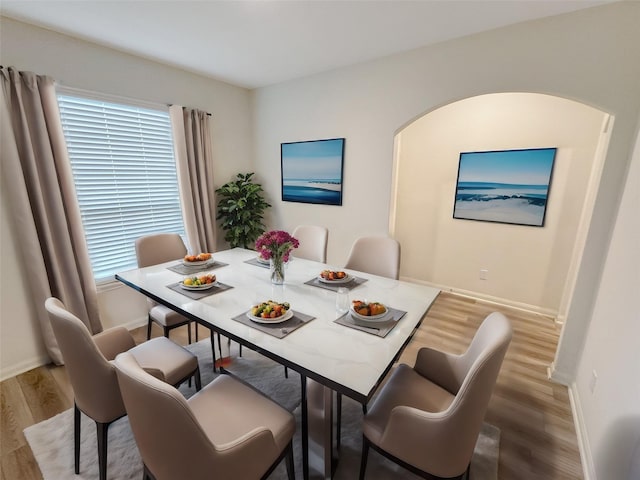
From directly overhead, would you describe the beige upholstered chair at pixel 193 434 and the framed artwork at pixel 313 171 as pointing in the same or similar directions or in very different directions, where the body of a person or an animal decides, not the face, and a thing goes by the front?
very different directions

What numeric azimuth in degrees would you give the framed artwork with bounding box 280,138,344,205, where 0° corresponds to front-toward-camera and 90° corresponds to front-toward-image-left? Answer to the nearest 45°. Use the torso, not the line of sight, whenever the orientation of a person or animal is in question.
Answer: approximately 45°

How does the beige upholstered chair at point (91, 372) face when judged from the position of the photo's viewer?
facing away from the viewer and to the right of the viewer

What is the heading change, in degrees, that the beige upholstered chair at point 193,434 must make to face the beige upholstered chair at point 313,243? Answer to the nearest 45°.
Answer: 0° — it already faces it

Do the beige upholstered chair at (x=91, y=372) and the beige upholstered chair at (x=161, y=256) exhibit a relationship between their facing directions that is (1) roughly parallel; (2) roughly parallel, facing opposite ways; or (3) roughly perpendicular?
roughly perpendicular

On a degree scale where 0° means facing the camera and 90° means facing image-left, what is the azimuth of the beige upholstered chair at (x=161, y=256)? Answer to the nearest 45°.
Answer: approximately 315°

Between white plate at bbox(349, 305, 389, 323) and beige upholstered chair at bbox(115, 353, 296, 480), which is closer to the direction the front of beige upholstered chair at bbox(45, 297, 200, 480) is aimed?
the white plate

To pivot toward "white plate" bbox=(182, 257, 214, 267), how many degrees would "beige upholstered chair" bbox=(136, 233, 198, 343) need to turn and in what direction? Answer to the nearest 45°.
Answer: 0° — it already faces it

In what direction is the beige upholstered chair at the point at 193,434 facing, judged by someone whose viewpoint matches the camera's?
facing away from the viewer and to the right of the viewer
